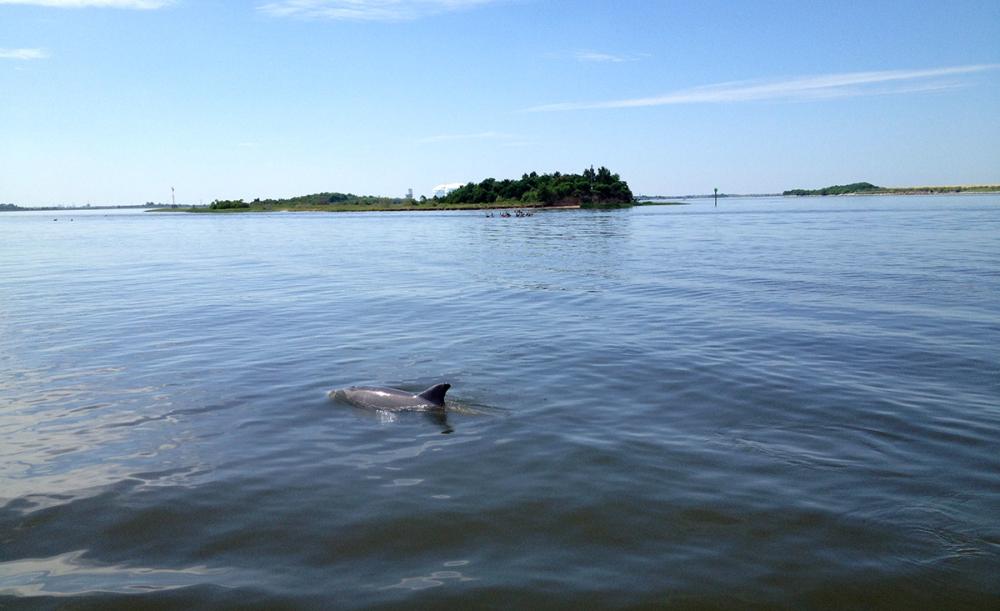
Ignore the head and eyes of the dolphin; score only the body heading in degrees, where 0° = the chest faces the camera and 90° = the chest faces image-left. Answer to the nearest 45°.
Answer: approximately 90°
